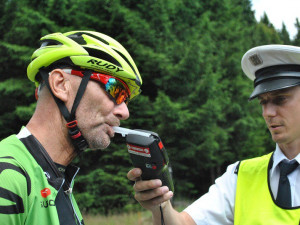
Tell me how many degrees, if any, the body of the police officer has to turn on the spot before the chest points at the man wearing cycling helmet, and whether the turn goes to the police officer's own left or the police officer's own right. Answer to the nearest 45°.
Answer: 0° — they already face them

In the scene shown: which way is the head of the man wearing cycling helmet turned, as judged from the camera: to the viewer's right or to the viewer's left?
to the viewer's right

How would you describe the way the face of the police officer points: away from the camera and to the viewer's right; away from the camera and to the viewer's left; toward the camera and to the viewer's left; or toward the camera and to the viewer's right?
toward the camera and to the viewer's left
